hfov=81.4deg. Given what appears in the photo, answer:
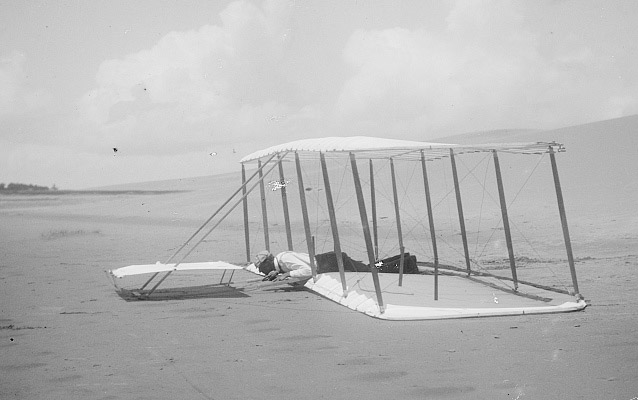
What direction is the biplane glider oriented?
to the viewer's left
